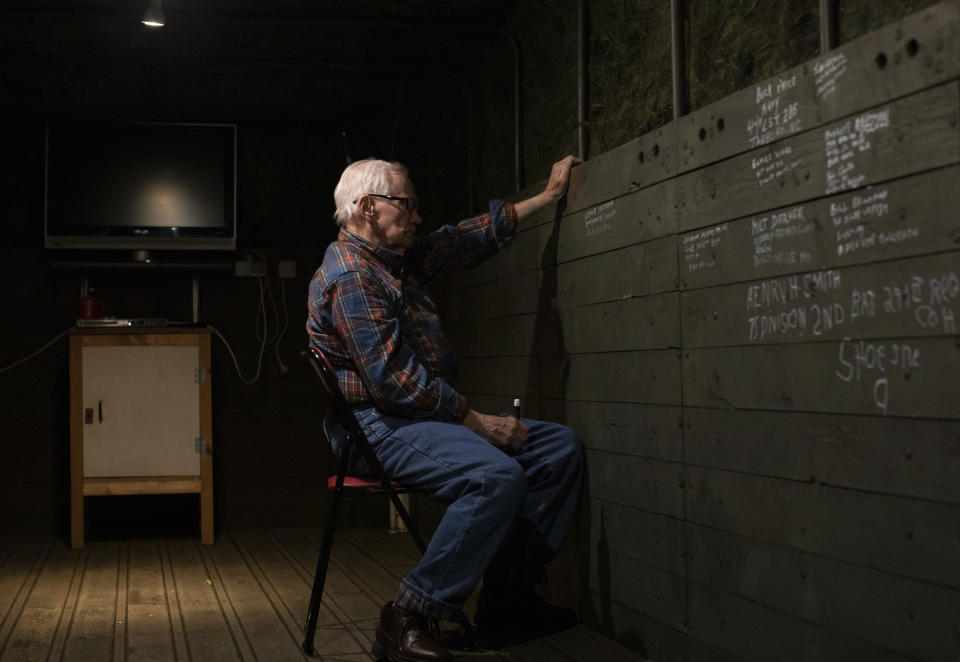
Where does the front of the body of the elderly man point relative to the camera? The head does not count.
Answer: to the viewer's right

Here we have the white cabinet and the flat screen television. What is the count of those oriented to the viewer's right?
0

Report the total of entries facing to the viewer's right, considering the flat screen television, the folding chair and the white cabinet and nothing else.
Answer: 1

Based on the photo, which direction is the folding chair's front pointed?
to the viewer's right

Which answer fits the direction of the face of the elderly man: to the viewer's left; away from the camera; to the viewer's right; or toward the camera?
to the viewer's right

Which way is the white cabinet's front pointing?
toward the camera

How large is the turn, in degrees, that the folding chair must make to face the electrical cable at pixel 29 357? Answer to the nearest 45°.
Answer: approximately 135° to its left

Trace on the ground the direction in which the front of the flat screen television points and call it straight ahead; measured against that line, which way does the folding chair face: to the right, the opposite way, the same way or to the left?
to the left

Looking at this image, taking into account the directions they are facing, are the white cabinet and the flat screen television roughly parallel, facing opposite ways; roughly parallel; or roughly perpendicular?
roughly parallel

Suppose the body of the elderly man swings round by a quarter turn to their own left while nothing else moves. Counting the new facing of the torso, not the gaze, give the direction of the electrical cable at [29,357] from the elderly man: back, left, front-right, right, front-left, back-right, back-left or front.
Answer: front-left

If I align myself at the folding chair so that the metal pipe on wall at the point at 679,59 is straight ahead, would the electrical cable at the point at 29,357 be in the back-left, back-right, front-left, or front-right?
back-left

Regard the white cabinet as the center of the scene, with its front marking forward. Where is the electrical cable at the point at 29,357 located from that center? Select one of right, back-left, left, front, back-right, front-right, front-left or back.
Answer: back-right

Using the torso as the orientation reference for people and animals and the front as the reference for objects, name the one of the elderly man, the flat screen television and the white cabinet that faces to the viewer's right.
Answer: the elderly man

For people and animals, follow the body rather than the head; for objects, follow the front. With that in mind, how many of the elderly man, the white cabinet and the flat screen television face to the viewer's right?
1

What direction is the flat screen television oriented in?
toward the camera

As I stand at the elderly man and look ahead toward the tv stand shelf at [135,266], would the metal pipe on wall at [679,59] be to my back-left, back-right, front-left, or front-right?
back-right

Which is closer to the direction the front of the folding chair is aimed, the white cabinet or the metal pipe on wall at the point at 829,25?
the metal pipe on wall

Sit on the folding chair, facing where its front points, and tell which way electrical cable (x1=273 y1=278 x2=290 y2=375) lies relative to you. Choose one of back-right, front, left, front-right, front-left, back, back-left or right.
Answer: left

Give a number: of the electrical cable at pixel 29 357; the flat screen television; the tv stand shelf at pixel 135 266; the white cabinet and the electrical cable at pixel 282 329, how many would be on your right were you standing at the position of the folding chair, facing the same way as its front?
0
